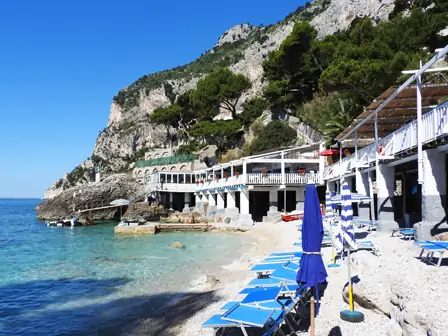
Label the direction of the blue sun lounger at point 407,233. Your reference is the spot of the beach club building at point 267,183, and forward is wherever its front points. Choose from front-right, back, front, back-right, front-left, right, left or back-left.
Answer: front-left

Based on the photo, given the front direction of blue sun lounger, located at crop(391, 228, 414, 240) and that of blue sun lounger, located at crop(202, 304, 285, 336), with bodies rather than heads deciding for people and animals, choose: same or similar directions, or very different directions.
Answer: same or similar directions

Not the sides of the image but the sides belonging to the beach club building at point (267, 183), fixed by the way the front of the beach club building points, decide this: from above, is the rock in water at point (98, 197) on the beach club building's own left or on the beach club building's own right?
on the beach club building's own right

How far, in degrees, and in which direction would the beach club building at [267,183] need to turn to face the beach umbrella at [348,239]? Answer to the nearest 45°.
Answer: approximately 45° to its left

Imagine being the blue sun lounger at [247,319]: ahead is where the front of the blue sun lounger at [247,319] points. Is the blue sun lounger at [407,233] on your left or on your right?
on your right

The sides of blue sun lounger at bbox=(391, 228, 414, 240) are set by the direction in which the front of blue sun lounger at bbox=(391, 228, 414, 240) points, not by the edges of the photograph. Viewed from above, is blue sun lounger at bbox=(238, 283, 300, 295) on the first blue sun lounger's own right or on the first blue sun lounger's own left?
on the first blue sun lounger's own left

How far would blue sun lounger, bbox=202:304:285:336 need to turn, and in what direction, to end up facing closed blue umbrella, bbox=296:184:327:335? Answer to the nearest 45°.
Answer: approximately 180°

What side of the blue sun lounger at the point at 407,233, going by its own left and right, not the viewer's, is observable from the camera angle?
left

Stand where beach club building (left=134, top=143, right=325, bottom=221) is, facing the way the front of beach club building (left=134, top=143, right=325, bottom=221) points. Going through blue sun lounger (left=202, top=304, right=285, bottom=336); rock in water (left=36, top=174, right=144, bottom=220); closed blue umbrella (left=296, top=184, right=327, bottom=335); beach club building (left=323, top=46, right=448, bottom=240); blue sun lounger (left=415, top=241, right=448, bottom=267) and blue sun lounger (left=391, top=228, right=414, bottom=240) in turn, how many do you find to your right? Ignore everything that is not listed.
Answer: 1

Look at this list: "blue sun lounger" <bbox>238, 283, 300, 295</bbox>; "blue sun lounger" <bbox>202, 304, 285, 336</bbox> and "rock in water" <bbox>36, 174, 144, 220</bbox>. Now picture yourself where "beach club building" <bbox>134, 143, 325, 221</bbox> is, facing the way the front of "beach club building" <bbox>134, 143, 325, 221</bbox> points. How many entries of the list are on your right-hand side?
1

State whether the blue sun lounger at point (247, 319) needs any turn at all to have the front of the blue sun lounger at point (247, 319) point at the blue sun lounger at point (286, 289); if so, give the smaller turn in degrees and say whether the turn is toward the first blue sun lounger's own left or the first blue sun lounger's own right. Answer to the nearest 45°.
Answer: approximately 135° to the first blue sun lounger's own right

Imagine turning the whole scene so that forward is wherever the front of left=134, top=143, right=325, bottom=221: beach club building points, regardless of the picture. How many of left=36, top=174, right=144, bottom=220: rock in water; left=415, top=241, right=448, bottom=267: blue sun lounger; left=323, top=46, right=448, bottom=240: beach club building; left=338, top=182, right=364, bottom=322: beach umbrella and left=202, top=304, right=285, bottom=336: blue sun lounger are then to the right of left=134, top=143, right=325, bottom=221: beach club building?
1

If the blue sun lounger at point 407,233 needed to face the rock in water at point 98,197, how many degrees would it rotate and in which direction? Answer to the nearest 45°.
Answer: approximately 45° to its right

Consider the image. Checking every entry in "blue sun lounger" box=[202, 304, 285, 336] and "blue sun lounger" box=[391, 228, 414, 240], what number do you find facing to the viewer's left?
2

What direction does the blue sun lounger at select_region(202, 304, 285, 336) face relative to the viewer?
to the viewer's left

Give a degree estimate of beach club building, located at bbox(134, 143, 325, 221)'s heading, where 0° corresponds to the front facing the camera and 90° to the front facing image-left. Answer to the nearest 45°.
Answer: approximately 45°
